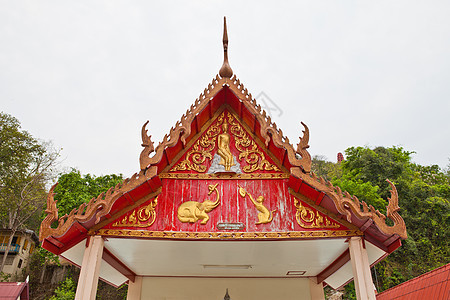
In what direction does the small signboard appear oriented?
toward the camera

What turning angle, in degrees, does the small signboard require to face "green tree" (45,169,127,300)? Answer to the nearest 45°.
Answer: approximately 135° to its right
